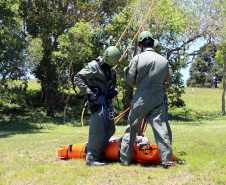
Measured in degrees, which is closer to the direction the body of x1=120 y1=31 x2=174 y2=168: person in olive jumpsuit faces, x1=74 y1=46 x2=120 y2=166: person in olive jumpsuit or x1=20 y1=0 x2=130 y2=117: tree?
the tree

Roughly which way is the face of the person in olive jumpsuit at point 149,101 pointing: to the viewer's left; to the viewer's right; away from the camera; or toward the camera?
away from the camera

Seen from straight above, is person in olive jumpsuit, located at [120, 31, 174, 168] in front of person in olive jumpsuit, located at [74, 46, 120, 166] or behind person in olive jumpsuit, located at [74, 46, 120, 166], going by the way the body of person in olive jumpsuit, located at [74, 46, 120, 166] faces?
in front

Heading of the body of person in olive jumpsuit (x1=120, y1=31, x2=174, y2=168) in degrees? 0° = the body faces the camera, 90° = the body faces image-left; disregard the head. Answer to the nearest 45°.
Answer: approximately 180°

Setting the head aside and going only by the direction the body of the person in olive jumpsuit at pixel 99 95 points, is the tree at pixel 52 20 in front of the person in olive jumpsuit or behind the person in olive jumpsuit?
behind

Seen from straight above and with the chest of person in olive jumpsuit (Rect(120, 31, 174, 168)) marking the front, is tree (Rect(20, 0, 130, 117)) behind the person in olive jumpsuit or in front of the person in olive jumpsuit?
in front

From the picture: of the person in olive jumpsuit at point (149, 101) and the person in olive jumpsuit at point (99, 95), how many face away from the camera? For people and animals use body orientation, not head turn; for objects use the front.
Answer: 1

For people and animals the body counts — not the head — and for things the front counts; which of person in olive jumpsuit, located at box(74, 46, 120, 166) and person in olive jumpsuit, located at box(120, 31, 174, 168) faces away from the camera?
person in olive jumpsuit, located at box(120, 31, 174, 168)

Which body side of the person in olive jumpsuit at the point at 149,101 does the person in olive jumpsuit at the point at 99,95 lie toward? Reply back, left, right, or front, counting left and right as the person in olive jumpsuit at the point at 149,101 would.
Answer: left

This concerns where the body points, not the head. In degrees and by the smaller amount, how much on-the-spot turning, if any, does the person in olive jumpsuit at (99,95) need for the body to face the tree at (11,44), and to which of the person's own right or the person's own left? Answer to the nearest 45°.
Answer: approximately 180°
